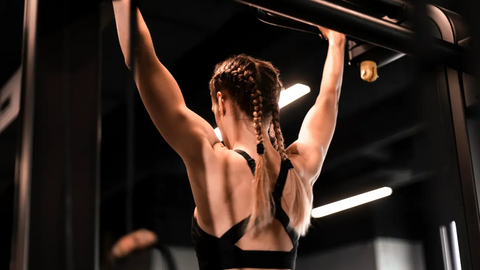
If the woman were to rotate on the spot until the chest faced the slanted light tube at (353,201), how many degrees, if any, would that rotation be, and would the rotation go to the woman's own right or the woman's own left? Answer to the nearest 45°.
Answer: approximately 45° to the woman's own right

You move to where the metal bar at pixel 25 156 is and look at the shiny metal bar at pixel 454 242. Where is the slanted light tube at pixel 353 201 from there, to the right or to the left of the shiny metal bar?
left

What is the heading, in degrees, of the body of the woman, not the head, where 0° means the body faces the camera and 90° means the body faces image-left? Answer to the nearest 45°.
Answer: approximately 135°

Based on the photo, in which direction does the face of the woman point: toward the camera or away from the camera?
away from the camera
